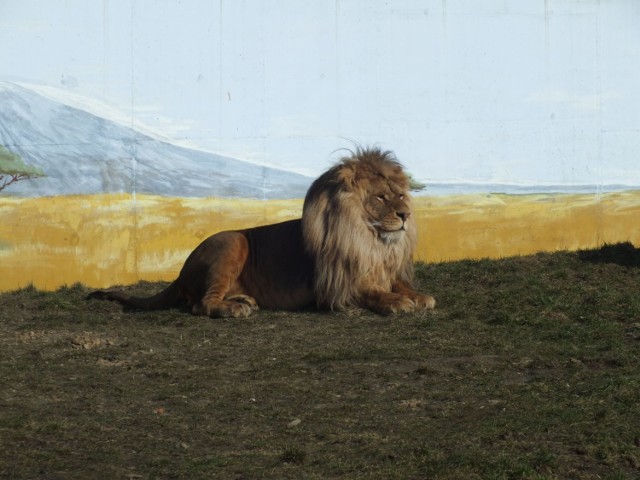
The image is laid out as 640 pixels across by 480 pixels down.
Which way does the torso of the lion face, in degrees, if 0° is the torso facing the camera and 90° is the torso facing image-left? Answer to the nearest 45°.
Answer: approximately 270°
